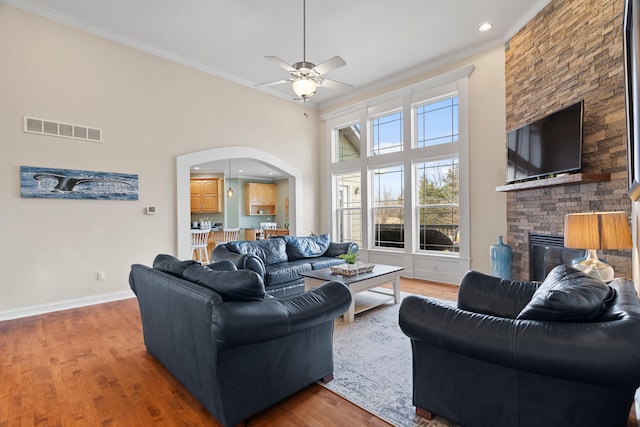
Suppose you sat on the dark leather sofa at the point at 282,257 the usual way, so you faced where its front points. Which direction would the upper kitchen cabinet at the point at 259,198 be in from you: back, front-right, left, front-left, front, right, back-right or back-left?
back-left

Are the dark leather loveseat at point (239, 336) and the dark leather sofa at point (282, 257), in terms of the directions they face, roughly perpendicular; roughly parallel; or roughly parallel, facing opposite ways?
roughly perpendicular

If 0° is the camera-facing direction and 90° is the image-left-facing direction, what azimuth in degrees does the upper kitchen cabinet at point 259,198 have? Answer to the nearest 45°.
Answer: approximately 315°

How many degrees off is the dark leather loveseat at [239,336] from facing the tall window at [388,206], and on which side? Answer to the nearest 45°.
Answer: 0° — it already faces it

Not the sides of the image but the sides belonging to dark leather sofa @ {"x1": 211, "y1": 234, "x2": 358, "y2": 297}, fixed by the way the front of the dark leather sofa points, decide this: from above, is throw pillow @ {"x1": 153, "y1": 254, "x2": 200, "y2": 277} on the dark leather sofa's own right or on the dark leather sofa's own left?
on the dark leather sofa's own right

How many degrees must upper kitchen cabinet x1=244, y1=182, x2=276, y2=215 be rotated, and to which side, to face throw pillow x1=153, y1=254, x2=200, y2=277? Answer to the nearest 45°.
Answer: approximately 45° to its right

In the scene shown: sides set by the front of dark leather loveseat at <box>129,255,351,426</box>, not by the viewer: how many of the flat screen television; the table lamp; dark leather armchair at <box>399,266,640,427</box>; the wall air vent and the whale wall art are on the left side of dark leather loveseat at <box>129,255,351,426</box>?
2

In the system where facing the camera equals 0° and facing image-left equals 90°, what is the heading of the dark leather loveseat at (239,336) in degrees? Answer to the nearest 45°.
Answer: approximately 225°

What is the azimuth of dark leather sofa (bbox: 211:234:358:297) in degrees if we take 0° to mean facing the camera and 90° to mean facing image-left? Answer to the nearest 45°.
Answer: approximately 315°

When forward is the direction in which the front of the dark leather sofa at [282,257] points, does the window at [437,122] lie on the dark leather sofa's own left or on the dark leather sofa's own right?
on the dark leather sofa's own left
